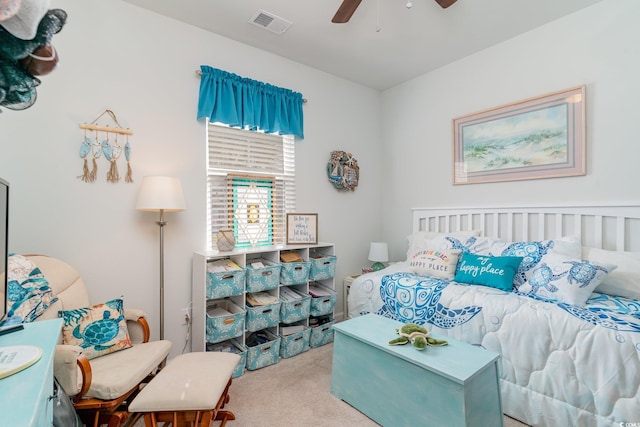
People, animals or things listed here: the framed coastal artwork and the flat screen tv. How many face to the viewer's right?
1

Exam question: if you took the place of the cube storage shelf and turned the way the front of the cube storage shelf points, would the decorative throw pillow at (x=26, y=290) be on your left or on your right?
on your right

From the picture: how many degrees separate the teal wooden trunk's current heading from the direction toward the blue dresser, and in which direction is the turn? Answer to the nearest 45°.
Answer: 0° — it already faces it

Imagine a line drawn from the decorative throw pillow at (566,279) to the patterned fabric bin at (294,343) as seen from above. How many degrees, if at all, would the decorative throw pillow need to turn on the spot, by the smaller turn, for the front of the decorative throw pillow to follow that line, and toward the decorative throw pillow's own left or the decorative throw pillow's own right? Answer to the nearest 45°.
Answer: approximately 45° to the decorative throw pillow's own right

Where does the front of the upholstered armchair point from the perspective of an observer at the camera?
facing the viewer and to the right of the viewer

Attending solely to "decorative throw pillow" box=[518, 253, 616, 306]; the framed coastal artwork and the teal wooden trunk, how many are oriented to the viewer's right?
0

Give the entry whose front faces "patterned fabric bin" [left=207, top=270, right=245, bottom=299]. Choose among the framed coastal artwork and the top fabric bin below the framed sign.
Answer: the framed coastal artwork

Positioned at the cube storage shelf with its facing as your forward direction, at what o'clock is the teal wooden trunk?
The teal wooden trunk is roughly at 12 o'clock from the cube storage shelf.

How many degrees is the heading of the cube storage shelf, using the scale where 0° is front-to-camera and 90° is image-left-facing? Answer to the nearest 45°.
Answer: approximately 315°

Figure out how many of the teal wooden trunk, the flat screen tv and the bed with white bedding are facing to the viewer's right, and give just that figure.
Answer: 1

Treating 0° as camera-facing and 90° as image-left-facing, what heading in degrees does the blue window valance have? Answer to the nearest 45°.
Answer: approximately 315°

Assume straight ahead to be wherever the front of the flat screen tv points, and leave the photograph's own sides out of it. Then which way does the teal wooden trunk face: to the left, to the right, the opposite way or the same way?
the opposite way

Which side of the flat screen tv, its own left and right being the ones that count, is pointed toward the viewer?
right
